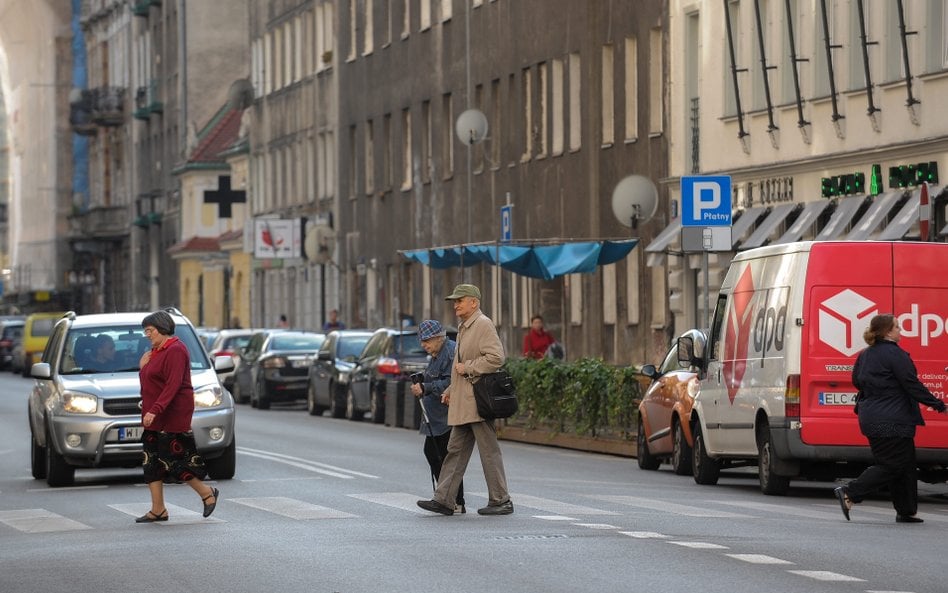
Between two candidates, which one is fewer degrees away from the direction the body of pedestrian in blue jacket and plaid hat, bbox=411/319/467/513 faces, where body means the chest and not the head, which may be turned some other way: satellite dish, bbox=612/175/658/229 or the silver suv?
the silver suv

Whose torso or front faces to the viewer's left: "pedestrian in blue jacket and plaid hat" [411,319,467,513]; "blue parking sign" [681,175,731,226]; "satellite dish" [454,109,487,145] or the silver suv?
the pedestrian in blue jacket and plaid hat

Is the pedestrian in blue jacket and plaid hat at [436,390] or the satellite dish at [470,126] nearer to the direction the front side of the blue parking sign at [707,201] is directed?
the pedestrian in blue jacket and plaid hat

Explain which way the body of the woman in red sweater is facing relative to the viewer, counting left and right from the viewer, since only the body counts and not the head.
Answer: facing to the left of the viewer

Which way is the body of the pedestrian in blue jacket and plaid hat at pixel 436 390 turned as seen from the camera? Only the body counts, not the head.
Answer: to the viewer's left

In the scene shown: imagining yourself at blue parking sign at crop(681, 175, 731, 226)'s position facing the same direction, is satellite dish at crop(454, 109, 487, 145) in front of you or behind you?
behind

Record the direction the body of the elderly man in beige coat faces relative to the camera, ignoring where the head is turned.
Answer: to the viewer's left

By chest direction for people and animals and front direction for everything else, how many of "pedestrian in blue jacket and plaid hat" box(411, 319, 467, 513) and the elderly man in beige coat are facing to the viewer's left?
2

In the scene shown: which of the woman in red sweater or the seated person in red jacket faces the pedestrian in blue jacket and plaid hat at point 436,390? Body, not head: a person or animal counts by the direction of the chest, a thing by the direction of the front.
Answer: the seated person in red jacket

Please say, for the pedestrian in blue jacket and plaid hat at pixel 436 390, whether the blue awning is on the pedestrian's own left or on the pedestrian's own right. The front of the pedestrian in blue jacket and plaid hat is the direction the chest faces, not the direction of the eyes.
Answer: on the pedestrian's own right
